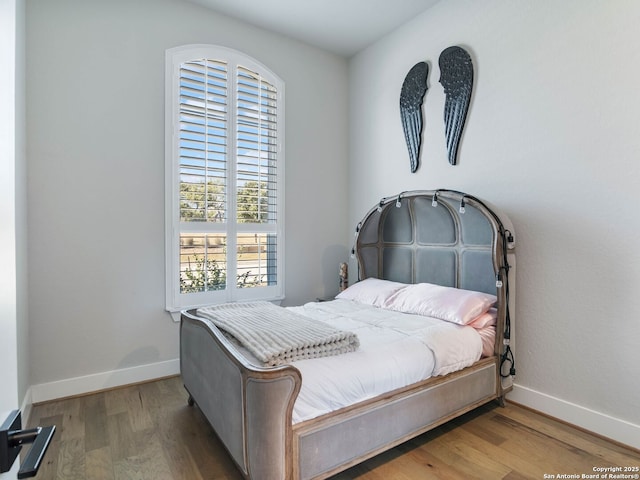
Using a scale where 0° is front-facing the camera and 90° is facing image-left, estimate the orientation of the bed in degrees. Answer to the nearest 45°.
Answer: approximately 45°
